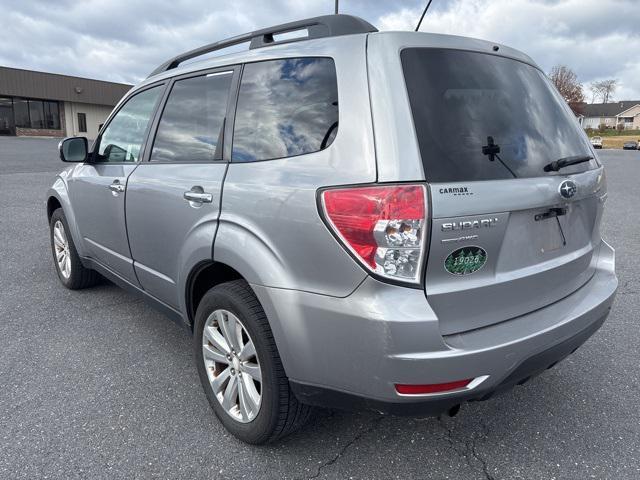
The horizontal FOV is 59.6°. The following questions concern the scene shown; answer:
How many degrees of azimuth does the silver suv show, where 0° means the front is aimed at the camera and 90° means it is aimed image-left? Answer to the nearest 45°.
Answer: approximately 135°

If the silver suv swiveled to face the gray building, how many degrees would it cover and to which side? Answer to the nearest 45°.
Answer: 0° — it already faces it
